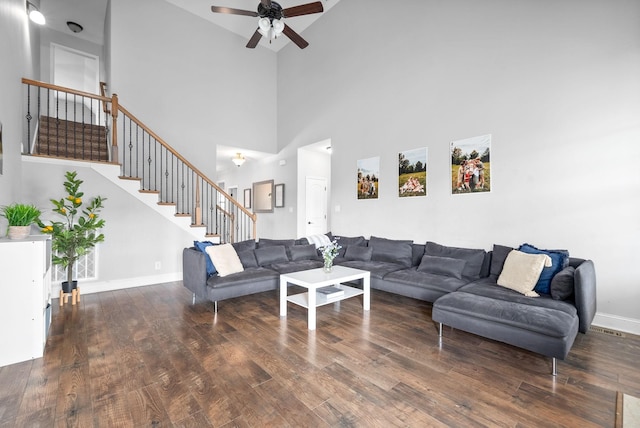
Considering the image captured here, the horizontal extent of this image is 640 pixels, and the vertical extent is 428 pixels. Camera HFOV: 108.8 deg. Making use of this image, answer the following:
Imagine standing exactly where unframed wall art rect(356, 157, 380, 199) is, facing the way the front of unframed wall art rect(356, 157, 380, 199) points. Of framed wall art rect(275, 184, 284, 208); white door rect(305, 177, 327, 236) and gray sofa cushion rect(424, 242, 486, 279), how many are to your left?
1

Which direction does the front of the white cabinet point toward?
to the viewer's right

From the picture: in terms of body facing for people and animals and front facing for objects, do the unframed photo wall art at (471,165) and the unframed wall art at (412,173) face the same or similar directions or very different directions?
same or similar directions

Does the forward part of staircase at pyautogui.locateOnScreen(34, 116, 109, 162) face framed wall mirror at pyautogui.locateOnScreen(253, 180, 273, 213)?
no

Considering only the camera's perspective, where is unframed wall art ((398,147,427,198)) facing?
facing the viewer and to the left of the viewer

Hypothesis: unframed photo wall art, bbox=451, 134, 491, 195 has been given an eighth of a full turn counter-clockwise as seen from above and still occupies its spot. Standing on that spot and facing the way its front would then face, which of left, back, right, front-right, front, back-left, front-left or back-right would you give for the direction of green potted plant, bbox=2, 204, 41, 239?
front-right

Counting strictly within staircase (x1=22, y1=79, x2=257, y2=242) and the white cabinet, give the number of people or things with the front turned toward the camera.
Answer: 0

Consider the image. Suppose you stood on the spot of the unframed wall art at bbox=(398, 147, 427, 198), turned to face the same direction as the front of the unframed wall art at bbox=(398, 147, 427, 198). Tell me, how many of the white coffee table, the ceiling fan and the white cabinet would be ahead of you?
3

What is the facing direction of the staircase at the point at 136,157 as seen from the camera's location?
facing to the right of the viewer

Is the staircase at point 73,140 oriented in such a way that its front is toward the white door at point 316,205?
no

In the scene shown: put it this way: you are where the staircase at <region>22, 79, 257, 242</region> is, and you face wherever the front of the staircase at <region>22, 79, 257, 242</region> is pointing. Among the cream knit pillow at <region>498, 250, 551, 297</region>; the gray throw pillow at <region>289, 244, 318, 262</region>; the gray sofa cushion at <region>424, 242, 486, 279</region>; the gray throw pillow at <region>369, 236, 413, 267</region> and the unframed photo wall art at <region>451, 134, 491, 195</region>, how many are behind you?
0

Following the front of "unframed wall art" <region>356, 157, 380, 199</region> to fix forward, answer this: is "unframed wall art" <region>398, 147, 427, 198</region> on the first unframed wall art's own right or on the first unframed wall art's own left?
on the first unframed wall art's own left

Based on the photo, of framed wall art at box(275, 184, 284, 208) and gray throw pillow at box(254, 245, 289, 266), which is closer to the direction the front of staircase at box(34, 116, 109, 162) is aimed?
the gray throw pillow

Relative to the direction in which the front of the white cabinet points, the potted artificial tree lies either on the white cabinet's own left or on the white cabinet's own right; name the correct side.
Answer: on the white cabinet's own left

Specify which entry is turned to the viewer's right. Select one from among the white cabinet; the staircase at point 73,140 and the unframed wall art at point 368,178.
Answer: the white cabinet
